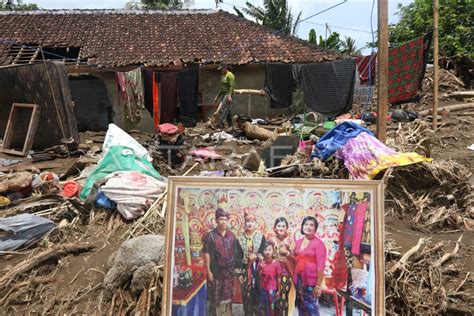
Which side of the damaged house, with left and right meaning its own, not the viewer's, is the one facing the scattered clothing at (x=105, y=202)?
front

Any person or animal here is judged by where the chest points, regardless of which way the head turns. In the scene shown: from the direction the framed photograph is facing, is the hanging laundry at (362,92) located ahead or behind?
behind

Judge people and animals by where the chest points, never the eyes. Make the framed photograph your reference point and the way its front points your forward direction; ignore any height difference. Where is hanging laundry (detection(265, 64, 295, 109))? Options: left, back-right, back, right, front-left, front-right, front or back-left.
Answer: back

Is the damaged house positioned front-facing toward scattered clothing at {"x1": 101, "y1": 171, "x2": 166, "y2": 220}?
yes

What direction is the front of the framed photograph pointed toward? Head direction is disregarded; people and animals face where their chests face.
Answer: toward the camera

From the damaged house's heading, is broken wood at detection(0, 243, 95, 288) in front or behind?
in front

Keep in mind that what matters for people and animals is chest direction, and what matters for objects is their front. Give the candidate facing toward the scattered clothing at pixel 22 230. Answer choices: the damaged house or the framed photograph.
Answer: the damaged house

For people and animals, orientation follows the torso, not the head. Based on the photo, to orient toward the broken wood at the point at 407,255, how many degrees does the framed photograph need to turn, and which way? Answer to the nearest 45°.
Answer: approximately 135° to its left

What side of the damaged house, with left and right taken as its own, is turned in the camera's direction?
front

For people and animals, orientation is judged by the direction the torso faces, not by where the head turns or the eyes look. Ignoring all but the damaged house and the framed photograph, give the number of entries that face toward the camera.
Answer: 2

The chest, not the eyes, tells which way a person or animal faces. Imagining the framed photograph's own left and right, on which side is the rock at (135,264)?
on its right

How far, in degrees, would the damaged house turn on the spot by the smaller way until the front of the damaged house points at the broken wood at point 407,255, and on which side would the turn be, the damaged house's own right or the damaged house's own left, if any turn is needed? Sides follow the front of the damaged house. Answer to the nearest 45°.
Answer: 0° — it already faces it
